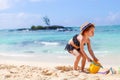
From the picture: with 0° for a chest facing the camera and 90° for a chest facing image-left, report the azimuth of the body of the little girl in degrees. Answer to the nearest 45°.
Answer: approximately 270°
